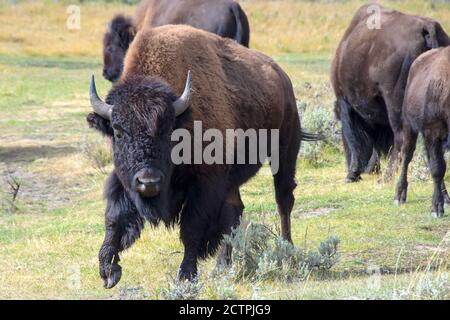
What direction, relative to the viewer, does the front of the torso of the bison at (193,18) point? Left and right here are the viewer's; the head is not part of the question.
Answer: facing to the left of the viewer

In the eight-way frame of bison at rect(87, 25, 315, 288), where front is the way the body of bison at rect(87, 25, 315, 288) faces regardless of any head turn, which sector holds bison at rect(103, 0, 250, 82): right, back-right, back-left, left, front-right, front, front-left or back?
back-right

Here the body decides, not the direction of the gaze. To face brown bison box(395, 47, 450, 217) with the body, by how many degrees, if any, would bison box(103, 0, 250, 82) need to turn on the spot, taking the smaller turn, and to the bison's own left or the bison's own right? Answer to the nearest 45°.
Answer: approximately 135° to the bison's own left

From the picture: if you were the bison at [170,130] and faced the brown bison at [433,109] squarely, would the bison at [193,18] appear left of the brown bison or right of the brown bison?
left

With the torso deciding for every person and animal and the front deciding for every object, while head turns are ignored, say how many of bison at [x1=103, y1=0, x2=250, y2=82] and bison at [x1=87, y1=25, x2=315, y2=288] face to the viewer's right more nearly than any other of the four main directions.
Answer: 0

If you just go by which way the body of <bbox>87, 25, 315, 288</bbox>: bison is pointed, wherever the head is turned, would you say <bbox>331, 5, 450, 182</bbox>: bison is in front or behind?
behind

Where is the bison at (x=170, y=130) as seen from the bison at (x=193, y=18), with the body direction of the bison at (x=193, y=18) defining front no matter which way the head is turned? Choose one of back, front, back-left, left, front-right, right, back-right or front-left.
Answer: left

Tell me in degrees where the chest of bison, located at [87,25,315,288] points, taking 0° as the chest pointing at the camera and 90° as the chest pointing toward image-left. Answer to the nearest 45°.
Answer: approximately 45°

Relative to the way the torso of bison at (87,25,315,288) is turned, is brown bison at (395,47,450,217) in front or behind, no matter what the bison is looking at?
behind
